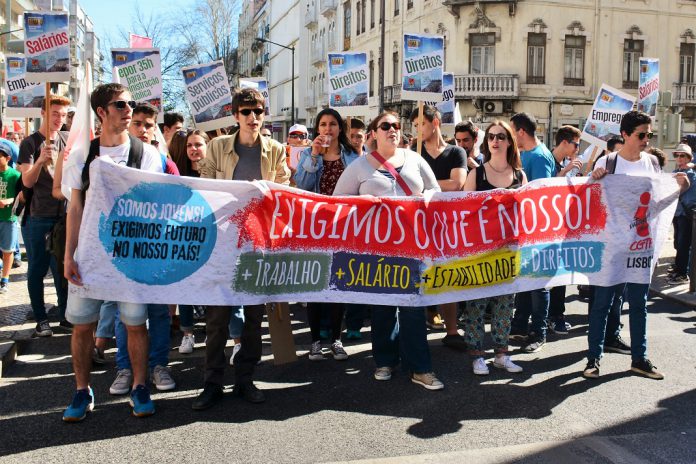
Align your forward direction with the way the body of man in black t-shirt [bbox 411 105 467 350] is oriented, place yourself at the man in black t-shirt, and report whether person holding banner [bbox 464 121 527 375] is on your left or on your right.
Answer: on your left

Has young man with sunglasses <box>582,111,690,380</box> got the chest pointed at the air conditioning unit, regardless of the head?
no

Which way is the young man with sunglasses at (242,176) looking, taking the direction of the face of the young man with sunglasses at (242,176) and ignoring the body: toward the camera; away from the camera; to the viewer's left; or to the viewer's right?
toward the camera

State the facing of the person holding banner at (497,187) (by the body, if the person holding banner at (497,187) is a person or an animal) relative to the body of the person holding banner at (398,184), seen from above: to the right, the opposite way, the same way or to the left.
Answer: the same way

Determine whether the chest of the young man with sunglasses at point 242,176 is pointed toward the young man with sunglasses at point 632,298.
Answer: no

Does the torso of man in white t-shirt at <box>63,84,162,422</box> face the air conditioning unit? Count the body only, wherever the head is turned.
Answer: no

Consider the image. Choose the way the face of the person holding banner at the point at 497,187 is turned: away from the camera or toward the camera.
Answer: toward the camera

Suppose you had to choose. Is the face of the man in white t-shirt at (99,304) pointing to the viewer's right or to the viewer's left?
to the viewer's right

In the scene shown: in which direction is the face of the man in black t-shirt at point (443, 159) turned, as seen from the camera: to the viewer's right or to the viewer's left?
to the viewer's left

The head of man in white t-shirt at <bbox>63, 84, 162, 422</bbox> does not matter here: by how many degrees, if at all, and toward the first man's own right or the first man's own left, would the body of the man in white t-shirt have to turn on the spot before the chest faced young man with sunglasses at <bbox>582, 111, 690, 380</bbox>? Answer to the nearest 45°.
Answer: approximately 90° to the first man's own left

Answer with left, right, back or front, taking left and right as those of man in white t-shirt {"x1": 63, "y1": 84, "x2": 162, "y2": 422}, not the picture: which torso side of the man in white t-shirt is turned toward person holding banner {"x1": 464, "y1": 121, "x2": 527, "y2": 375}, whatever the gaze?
left

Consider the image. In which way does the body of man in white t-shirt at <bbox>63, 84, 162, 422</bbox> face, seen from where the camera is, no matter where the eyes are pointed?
toward the camera

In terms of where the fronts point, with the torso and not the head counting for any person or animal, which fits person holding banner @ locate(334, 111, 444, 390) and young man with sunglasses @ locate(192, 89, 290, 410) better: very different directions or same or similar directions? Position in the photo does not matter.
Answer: same or similar directions

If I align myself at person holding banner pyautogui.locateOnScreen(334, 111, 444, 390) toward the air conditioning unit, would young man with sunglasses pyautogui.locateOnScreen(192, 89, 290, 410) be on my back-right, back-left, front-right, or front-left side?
back-left

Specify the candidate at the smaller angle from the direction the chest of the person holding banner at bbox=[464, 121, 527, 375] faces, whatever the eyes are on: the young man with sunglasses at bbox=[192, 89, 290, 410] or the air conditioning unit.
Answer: the young man with sunglasses

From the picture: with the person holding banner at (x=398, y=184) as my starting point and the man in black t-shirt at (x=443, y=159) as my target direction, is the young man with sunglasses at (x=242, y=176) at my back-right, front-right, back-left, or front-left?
back-left

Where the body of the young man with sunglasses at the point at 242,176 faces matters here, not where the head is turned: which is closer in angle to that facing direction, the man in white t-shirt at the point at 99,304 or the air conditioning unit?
the man in white t-shirt

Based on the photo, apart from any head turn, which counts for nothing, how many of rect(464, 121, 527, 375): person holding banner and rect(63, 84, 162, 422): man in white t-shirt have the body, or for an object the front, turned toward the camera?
2

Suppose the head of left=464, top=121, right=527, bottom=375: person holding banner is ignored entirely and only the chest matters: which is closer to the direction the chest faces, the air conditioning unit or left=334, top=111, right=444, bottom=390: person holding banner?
the person holding banner

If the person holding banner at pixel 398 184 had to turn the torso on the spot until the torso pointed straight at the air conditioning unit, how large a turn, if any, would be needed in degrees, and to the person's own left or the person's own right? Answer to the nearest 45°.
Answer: approximately 180°

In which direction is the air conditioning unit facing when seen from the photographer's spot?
facing the viewer
